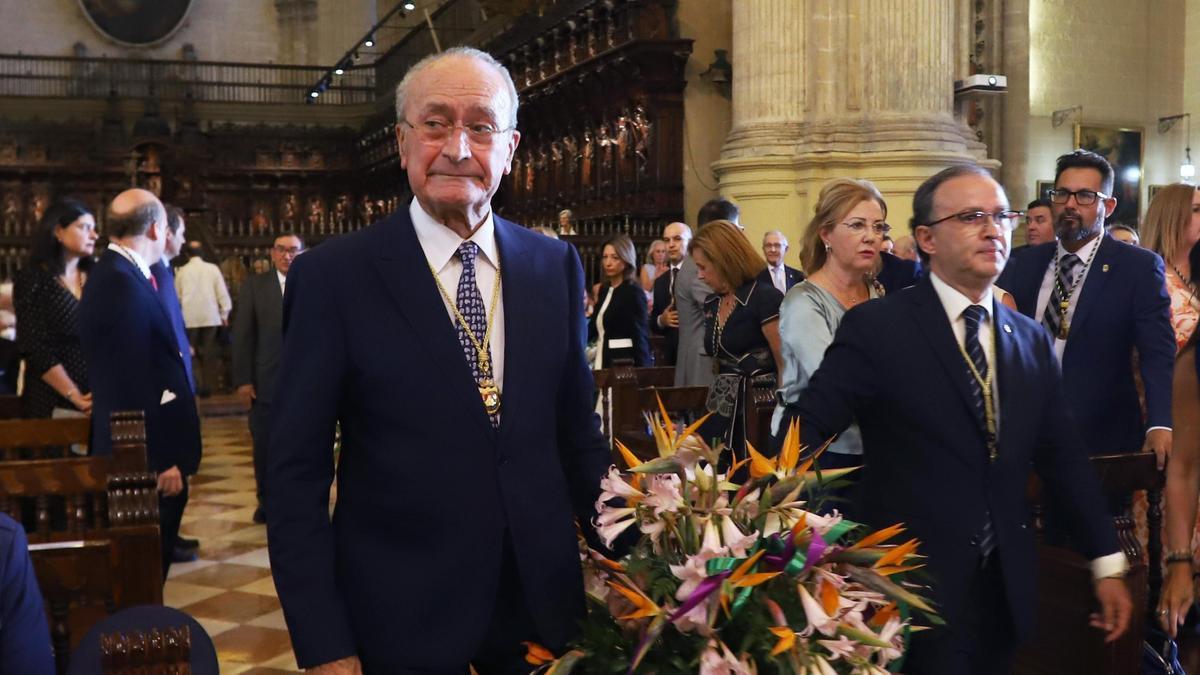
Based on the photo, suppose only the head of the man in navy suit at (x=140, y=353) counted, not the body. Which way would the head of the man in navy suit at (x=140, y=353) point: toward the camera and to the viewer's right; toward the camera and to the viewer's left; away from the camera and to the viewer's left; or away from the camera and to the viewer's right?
away from the camera and to the viewer's right

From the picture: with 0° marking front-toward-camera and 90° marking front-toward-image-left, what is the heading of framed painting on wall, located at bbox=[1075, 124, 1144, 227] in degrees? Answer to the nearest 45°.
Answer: approximately 0°

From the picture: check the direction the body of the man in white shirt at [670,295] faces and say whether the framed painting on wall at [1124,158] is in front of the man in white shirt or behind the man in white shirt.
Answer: behind

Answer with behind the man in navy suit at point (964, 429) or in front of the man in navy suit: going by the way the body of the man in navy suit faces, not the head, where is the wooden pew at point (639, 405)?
behind

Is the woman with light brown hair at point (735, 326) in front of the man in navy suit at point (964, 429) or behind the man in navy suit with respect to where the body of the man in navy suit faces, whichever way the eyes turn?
behind

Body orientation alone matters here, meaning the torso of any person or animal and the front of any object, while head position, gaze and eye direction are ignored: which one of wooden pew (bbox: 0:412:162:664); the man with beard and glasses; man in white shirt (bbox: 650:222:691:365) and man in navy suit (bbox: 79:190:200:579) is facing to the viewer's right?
the man in navy suit

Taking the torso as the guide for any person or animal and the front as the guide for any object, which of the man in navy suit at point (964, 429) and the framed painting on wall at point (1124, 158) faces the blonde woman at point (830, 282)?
the framed painting on wall

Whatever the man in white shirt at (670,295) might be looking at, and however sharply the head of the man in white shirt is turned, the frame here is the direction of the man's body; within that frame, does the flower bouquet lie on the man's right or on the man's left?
on the man's left

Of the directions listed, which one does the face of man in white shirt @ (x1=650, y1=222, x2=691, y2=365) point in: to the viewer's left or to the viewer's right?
to the viewer's left
